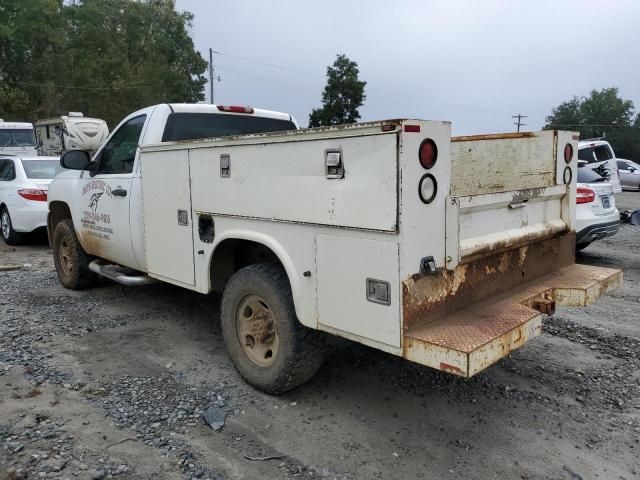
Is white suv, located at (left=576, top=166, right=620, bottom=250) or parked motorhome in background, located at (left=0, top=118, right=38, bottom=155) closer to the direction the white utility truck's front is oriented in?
the parked motorhome in background

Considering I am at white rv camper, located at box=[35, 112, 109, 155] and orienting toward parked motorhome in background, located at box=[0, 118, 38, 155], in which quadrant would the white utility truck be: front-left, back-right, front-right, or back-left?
back-left

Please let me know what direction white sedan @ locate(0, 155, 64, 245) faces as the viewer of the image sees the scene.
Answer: facing away from the viewer and to the left of the viewer

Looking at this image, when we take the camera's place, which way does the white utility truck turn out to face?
facing away from the viewer and to the left of the viewer

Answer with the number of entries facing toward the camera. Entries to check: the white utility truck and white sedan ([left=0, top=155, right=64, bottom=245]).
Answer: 0

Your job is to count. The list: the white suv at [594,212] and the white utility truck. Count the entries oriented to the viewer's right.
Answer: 0

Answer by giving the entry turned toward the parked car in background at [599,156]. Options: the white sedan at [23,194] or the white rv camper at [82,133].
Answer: the white rv camper

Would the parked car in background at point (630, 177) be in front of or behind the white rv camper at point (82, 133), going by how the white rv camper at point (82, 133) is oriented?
in front

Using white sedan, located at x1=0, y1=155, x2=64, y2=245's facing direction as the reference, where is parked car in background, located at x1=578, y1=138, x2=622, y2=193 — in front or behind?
behind

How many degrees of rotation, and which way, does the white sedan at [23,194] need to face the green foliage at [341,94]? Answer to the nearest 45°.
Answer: approximately 90° to its right

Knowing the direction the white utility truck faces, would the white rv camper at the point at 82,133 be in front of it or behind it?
in front

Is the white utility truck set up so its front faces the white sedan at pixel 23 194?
yes

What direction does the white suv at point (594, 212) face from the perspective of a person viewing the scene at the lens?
facing away from the viewer and to the left of the viewer

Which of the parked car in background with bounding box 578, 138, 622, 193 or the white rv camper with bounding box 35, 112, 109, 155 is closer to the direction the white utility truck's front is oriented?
the white rv camper

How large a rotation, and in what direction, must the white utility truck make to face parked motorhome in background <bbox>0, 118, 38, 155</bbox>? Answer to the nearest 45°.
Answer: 0° — it already faces it

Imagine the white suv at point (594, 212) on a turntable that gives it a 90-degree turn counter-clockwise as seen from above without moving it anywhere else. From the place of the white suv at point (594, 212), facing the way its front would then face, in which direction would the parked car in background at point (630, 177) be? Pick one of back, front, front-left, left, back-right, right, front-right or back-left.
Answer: back-right

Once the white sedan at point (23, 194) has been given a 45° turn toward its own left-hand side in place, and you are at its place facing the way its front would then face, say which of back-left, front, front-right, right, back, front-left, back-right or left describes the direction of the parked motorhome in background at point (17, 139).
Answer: right
